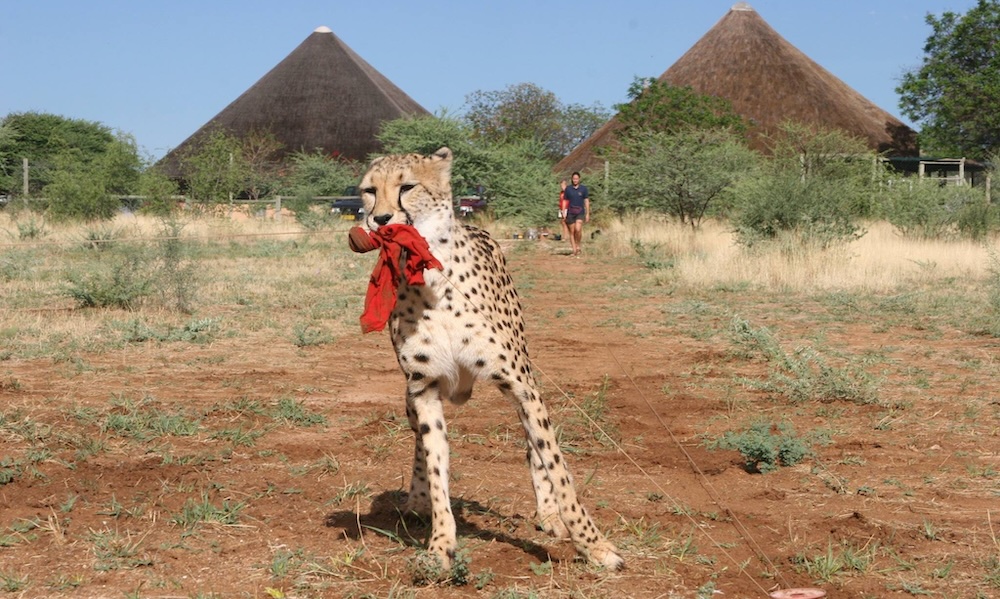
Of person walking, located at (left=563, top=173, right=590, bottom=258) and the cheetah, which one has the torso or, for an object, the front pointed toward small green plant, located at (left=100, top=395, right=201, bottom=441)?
the person walking

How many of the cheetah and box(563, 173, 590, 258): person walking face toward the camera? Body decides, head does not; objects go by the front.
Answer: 2

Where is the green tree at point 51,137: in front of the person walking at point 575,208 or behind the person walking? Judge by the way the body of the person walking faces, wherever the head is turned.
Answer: behind

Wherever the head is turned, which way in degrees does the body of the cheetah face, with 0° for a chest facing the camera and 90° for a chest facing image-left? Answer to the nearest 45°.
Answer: approximately 0°

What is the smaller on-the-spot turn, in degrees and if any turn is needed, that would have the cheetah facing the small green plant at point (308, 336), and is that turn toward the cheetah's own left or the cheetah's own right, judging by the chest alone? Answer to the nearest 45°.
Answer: approximately 180°

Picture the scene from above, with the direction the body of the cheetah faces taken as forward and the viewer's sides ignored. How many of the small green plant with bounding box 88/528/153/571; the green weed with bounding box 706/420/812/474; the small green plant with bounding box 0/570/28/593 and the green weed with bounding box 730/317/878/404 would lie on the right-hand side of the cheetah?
2

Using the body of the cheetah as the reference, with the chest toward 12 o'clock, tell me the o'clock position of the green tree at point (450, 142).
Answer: The green tree is roughly at 6 o'clock from the cheetah.

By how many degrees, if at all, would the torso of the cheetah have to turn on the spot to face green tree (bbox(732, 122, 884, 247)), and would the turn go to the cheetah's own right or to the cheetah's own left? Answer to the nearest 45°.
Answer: approximately 180°

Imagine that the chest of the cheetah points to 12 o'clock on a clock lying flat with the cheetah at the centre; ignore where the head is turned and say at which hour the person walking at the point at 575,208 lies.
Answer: The person walking is roughly at 6 o'clock from the cheetah.

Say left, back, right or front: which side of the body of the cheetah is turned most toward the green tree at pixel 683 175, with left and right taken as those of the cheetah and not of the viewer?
back

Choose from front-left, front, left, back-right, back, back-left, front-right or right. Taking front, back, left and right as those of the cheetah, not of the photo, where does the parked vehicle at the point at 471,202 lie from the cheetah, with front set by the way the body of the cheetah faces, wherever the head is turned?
back

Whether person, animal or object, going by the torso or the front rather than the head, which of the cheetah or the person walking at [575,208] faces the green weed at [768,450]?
the person walking

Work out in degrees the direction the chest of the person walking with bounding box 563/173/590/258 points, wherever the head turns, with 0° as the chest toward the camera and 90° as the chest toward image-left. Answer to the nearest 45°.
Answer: approximately 0°
